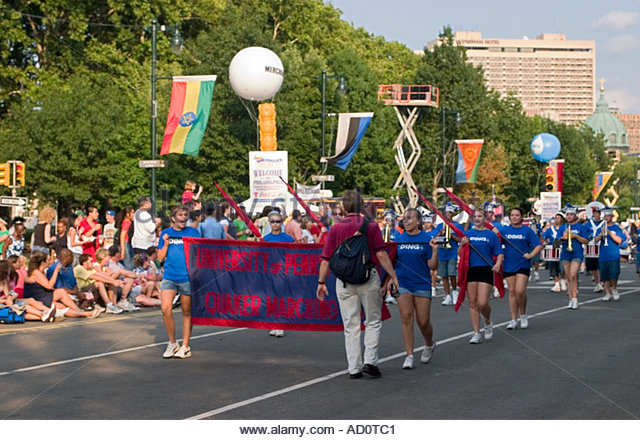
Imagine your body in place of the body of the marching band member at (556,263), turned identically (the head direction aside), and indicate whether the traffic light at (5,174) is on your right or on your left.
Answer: on your right

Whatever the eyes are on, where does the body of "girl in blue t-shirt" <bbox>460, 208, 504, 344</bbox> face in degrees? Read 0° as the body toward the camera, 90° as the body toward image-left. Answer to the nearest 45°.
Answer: approximately 45°

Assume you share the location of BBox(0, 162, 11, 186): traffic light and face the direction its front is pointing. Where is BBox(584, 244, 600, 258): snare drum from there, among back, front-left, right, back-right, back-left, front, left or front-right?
back-left

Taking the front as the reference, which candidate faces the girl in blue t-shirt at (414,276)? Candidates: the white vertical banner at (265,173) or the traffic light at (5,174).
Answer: the white vertical banner

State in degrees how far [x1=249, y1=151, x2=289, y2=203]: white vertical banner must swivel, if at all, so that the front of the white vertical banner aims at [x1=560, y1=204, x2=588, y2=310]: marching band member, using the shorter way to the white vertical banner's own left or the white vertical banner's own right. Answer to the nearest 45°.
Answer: approximately 45° to the white vertical banner's own left

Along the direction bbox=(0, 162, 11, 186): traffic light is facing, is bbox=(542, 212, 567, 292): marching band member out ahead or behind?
behind
